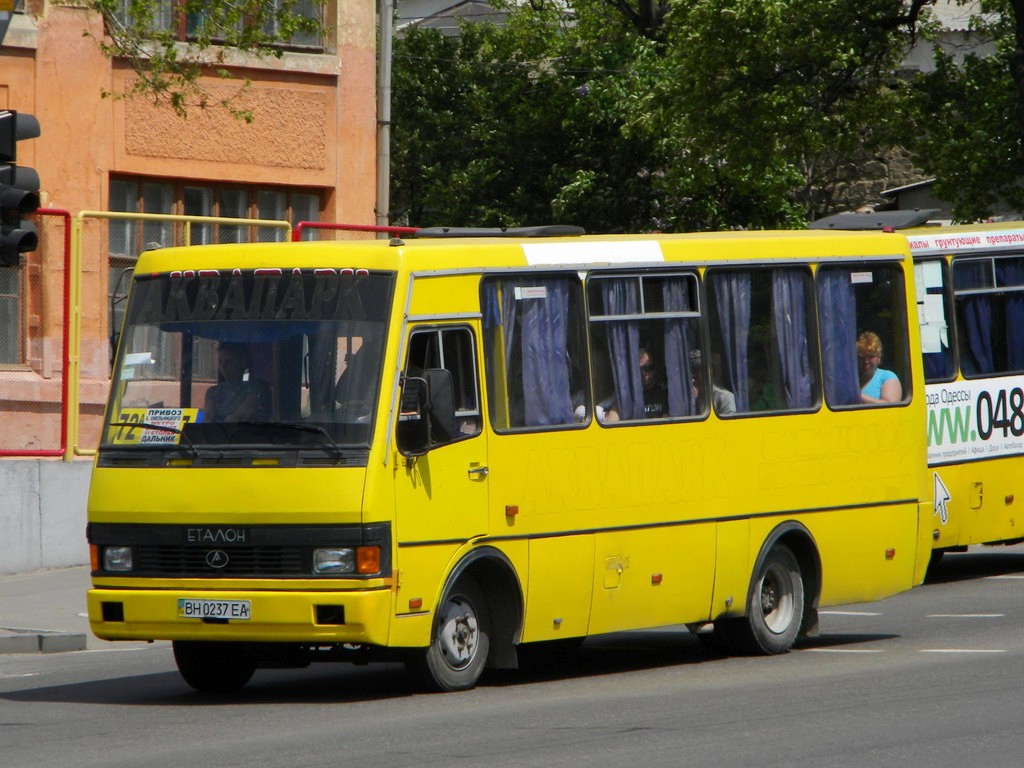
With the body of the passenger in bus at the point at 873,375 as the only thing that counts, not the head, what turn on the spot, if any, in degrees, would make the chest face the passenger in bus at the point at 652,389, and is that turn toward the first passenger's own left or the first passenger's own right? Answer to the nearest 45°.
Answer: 0° — they already face them

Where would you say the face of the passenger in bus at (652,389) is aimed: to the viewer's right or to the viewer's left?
to the viewer's left

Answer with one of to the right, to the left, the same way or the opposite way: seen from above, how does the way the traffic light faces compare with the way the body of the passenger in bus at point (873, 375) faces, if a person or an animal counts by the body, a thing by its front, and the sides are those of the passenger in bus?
the opposite way

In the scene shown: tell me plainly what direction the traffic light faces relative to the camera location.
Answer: facing to the right of the viewer

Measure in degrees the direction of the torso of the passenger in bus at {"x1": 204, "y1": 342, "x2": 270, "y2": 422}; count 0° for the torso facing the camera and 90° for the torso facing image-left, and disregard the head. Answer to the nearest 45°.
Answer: approximately 45°

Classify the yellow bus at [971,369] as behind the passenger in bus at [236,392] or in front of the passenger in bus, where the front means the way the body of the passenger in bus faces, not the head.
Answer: behind

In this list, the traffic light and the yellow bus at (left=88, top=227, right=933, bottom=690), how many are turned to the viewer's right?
1

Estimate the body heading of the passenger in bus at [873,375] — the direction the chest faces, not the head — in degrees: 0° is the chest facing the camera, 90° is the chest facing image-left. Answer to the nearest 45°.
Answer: approximately 45°

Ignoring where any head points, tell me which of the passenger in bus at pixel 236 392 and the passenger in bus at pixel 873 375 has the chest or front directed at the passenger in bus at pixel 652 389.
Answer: the passenger in bus at pixel 873 375
